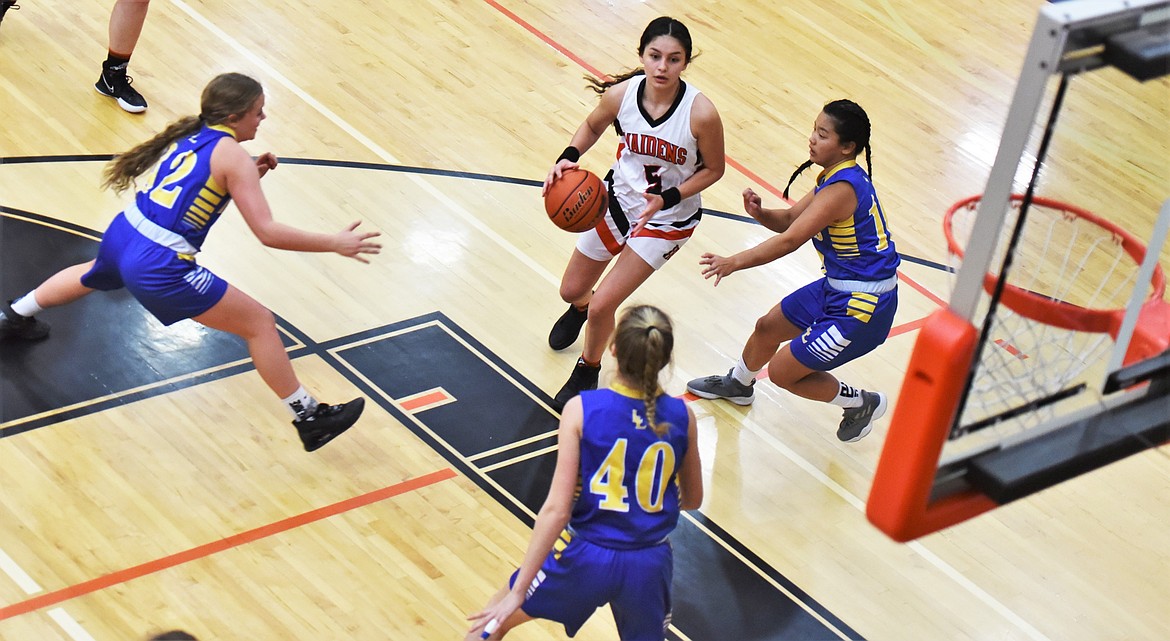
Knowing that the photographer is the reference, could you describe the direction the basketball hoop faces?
facing away from the viewer and to the left of the viewer
